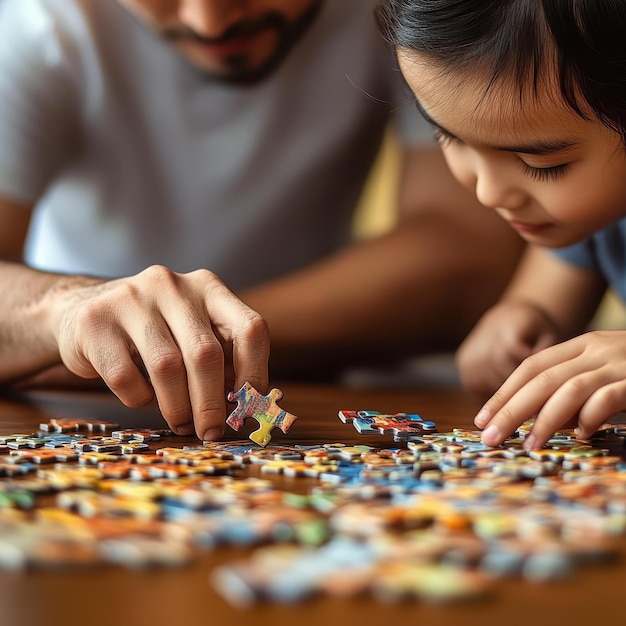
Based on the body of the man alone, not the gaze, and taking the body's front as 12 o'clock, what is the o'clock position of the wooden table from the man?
The wooden table is roughly at 12 o'clock from the man.

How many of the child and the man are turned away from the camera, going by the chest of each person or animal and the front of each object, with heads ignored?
0

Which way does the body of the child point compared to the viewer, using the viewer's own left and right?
facing the viewer and to the left of the viewer

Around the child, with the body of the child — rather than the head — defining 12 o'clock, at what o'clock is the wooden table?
The wooden table is roughly at 11 o'clock from the child.

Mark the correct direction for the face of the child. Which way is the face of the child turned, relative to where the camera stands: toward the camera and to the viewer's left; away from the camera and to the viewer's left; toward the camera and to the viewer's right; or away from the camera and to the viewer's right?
toward the camera and to the viewer's left

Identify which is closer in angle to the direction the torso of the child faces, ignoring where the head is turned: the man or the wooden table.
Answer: the wooden table

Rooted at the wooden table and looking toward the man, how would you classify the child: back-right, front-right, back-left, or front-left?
front-right

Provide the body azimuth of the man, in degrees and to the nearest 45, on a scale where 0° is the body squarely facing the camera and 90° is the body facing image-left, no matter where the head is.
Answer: approximately 0°

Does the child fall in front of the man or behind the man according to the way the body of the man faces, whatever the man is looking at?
in front
